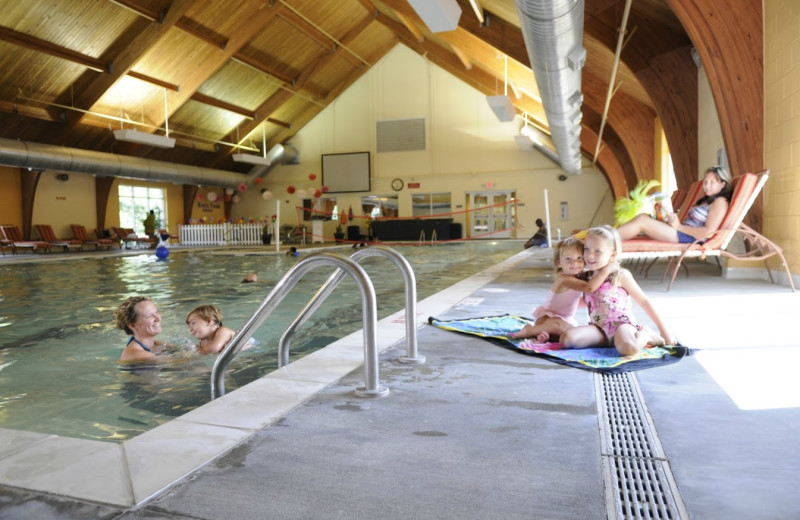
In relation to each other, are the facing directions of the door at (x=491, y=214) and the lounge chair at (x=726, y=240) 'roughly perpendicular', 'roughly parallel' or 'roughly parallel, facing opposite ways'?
roughly perpendicular

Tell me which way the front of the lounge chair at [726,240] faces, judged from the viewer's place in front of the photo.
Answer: facing to the left of the viewer

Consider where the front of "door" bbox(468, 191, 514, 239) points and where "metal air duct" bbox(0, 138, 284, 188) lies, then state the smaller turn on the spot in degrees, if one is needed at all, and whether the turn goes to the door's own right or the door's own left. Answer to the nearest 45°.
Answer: approximately 45° to the door's own right

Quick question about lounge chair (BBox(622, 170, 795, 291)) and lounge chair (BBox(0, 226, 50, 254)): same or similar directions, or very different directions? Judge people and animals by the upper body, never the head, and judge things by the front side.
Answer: very different directions

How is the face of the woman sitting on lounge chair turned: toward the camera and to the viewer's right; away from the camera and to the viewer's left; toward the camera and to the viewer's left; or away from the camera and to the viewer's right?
toward the camera and to the viewer's left

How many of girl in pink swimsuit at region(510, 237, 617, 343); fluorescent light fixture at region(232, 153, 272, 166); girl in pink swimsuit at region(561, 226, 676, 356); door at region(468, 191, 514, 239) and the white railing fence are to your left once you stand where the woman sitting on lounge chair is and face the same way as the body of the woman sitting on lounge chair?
2

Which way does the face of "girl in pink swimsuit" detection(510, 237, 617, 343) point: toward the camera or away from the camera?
toward the camera

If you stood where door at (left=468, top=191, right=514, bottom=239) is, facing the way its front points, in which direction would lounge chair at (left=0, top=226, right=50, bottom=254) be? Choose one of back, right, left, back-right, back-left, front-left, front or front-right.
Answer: front-right

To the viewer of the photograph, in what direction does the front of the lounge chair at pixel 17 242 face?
facing the viewer and to the right of the viewer

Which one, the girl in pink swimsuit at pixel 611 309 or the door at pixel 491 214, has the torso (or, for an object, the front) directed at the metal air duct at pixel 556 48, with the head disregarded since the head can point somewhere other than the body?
the door

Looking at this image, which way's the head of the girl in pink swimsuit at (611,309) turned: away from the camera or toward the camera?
toward the camera

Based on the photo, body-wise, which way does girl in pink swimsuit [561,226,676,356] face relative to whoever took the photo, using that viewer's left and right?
facing the viewer and to the left of the viewer
